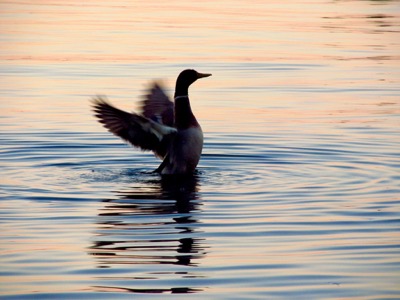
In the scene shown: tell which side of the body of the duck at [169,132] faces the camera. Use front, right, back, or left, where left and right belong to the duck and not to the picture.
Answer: right
